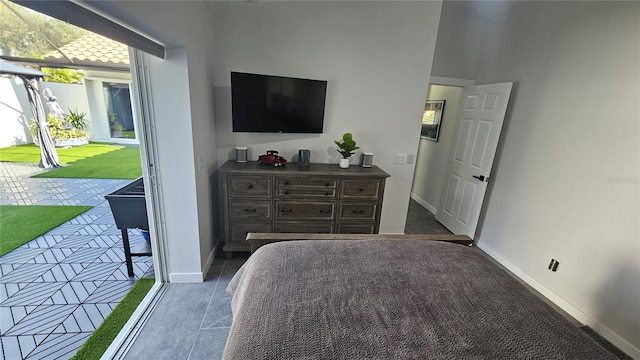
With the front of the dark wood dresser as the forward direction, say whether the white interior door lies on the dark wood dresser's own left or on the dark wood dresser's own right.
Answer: on the dark wood dresser's own left

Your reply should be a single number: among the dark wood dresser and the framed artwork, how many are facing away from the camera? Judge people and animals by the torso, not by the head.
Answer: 0

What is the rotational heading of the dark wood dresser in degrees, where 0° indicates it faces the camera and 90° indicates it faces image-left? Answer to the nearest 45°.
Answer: approximately 0°

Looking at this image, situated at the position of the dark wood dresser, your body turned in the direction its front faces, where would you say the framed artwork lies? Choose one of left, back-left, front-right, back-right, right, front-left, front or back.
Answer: back-left
